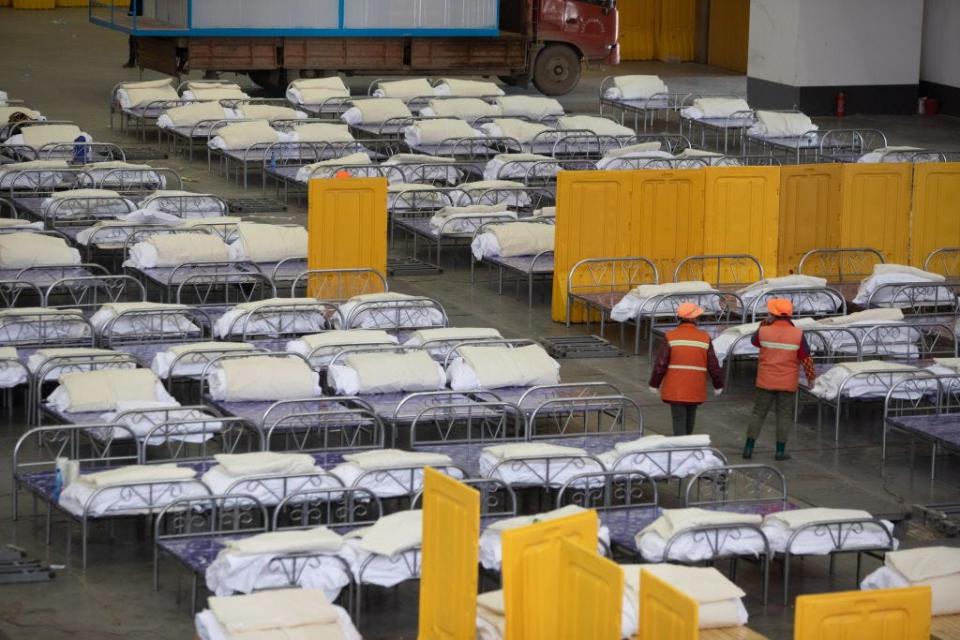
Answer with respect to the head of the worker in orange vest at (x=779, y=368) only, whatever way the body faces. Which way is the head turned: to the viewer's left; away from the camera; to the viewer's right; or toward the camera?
away from the camera

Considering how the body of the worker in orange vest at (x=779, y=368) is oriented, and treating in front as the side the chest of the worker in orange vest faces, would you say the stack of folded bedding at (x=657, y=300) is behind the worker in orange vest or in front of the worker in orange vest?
in front

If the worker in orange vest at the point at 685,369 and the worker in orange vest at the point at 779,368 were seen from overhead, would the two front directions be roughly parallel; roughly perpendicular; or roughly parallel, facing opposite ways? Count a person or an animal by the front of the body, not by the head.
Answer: roughly parallel

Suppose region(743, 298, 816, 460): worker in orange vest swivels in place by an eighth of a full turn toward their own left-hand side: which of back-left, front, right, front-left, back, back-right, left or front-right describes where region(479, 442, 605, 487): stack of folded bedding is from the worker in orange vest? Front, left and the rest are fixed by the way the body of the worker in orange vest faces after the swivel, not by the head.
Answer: left

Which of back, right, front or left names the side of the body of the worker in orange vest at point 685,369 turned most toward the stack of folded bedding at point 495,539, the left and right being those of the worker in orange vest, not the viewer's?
back

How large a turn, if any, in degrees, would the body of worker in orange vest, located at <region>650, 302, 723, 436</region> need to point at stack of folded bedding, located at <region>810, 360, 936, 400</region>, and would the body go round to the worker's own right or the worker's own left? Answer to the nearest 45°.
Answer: approximately 45° to the worker's own right

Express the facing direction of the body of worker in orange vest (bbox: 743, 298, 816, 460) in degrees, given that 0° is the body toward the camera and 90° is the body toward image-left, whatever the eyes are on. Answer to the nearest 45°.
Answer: approximately 180°

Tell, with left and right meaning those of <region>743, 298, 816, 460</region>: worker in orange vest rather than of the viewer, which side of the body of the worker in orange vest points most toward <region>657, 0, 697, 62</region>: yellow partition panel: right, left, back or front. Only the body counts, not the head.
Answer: front

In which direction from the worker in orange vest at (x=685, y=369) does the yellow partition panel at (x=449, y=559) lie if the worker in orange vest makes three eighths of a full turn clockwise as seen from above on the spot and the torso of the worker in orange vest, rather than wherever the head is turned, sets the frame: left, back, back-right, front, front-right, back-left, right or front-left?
front-right

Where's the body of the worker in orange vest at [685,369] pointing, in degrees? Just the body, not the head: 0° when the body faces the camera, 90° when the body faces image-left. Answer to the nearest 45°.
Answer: approximately 180°

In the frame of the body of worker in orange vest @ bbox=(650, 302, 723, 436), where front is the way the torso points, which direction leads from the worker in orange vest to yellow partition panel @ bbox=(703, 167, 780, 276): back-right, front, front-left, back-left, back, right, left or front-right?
front

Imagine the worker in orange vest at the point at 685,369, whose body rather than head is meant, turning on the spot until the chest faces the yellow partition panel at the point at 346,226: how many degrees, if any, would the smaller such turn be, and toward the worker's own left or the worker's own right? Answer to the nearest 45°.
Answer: approximately 45° to the worker's own left

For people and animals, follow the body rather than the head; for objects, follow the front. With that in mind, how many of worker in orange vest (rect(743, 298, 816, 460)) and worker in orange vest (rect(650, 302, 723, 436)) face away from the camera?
2

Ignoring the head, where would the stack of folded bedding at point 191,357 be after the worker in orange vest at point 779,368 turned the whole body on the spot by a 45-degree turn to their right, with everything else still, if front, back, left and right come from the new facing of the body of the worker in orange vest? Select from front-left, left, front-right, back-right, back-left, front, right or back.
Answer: back-left

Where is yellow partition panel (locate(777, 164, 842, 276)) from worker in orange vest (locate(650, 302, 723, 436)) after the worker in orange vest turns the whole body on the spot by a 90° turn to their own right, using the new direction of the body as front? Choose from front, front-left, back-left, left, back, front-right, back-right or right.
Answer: left

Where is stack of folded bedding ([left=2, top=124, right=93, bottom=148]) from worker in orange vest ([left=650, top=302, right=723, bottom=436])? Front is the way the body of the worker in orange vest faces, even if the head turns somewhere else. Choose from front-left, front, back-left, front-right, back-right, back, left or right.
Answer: front-left

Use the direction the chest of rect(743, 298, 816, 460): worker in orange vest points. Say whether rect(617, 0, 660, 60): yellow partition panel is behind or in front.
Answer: in front

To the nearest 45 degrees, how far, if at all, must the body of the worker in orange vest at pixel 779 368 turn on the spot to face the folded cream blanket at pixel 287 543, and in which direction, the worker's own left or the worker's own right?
approximately 135° to the worker's own left
